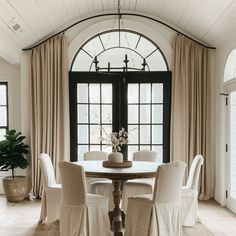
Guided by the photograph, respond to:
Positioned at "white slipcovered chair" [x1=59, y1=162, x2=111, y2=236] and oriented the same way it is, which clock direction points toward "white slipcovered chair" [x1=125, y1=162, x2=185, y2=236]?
"white slipcovered chair" [x1=125, y1=162, x2=185, y2=236] is roughly at 2 o'clock from "white slipcovered chair" [x1=59, y1=162, x2=111, y2=236].

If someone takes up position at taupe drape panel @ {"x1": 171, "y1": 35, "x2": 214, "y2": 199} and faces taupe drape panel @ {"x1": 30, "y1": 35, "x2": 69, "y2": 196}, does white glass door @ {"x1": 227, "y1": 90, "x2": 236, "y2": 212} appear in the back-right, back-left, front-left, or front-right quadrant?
back-left

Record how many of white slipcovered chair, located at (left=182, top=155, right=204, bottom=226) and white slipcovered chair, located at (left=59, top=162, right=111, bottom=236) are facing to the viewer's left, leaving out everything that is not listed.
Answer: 1

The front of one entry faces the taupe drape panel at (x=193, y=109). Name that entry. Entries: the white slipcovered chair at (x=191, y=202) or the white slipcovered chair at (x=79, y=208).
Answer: the white slipcovered chair at (x=79, y=208)

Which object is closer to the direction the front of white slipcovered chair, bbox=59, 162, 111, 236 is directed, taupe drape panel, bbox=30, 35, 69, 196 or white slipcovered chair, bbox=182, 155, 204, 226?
the white slipcovered chair

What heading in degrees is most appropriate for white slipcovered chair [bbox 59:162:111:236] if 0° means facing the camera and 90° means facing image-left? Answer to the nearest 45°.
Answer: approximately 225°

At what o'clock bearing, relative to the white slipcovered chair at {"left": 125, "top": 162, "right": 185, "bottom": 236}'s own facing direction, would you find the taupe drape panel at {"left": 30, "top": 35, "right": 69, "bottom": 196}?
The taupe drape panel is roughly at 12 o'clock from the white slipcovered chair.

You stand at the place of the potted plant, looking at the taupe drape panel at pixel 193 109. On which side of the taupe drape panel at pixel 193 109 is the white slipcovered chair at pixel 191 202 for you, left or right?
right

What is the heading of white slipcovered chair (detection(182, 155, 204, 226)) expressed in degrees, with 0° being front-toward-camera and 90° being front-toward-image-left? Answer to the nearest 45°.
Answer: approximately 90°

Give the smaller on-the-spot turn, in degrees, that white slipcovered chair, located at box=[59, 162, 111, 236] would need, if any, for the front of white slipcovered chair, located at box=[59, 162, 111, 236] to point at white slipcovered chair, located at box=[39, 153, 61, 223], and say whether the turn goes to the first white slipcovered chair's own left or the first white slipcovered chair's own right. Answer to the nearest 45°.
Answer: approximately 90° to the first white slipcovered chair's own left

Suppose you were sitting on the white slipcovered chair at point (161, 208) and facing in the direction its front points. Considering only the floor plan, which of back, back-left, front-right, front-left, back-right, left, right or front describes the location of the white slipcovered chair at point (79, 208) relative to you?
front-left

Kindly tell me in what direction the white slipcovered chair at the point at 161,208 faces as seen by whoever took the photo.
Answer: facing away from the viewer and to the left of the viewer

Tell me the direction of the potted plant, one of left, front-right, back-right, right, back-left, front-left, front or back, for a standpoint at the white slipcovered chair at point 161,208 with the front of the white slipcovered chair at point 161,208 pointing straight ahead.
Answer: front

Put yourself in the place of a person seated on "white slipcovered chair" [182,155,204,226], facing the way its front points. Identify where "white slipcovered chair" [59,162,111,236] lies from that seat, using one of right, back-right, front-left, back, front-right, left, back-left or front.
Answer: front-left

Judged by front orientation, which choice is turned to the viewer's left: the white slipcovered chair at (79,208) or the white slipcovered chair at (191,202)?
the white slipcovered chair at (191,202)

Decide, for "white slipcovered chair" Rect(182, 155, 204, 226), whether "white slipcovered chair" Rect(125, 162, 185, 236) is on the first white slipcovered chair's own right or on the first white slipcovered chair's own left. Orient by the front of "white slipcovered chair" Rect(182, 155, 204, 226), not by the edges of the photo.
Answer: on the first white slipcovered chair's own left
